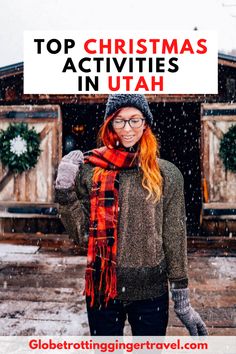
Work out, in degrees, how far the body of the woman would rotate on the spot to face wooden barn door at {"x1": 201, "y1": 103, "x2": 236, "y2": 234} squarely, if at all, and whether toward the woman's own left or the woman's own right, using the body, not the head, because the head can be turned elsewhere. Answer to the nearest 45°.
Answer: approximately 180°

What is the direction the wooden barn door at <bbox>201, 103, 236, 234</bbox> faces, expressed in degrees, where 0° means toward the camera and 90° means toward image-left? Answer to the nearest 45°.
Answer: approximately 0°

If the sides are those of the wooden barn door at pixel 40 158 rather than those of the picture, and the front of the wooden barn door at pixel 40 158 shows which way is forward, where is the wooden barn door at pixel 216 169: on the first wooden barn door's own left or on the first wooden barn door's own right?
on the first wooden barn door's own left

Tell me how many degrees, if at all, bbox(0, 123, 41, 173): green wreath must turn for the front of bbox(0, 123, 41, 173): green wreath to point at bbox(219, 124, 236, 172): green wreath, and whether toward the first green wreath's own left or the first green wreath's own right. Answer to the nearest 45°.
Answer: approximately 90° to the first green wreath's own left

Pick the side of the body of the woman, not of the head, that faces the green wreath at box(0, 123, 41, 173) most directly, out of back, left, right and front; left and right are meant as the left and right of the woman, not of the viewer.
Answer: back

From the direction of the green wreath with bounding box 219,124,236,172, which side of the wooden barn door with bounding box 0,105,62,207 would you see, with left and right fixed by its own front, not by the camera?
left

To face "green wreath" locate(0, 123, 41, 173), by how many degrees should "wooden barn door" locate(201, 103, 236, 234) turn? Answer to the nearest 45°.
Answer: approximately 90° to its right

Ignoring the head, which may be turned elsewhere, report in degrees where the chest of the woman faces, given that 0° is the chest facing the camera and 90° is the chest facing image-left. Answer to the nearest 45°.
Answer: approximately 0°
